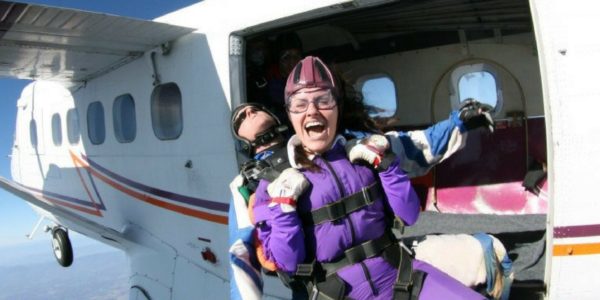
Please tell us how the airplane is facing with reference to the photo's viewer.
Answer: facing away from the viewer and to the left of the viewer

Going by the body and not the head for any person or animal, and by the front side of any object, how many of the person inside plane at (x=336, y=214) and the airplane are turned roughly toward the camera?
1

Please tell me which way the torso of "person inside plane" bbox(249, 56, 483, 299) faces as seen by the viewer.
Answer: toward the camera
